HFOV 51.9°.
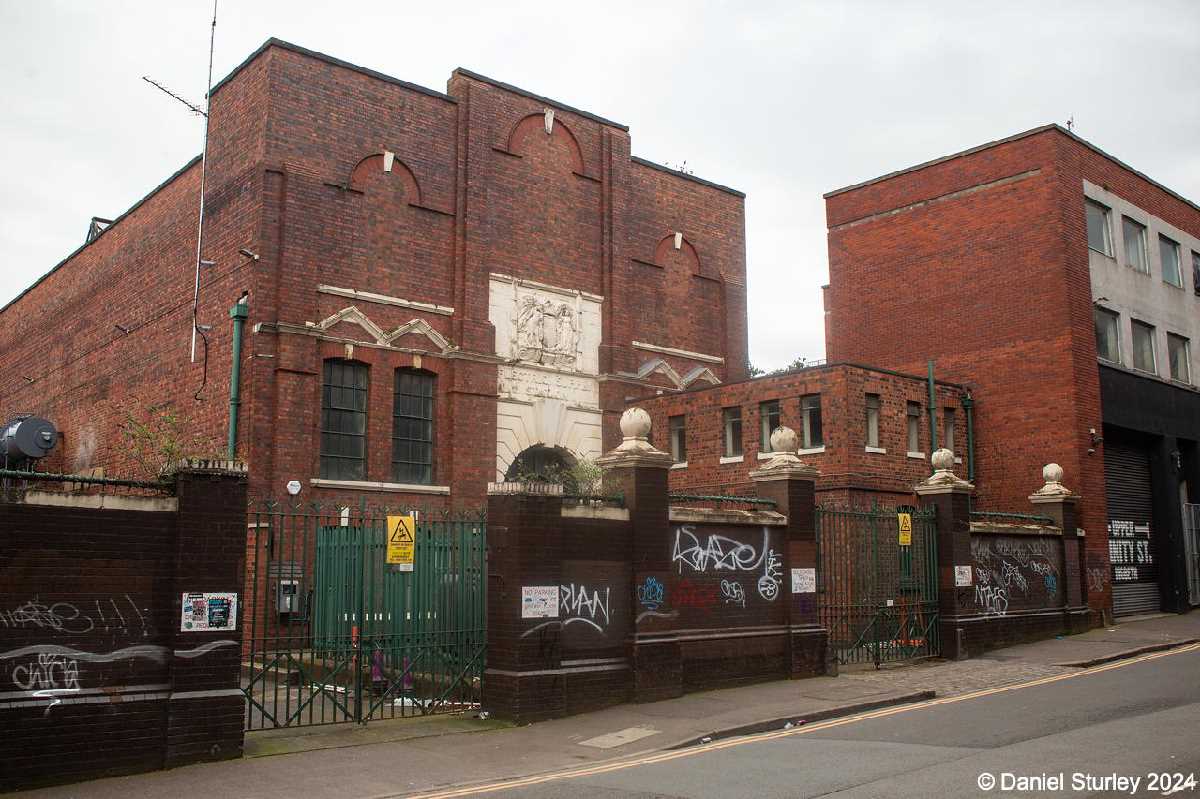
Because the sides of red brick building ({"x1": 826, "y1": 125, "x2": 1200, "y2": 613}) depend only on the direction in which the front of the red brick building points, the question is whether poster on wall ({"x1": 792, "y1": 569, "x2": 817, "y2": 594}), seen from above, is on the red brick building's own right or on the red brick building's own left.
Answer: on the red brick building's own right

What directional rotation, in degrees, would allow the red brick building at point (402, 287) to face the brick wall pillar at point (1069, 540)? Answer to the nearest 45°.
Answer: approximately 45° to its left

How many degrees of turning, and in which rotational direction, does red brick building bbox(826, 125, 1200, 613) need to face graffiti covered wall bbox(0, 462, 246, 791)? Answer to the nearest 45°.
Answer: approximately 45° to its right

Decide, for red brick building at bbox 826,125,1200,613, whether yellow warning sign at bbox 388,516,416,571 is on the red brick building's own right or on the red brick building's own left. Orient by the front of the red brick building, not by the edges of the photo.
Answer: on the red brick building's own right

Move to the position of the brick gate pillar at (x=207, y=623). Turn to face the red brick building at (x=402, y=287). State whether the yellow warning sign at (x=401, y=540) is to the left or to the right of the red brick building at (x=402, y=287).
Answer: right

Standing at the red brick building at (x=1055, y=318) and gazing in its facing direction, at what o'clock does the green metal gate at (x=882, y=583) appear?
The green metal gate is roughly at 2 o'clock from the red brick building.

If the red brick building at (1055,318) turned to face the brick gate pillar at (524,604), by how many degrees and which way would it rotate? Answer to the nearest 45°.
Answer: approximately 45° to its right

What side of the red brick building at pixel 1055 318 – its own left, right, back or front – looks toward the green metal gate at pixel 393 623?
right

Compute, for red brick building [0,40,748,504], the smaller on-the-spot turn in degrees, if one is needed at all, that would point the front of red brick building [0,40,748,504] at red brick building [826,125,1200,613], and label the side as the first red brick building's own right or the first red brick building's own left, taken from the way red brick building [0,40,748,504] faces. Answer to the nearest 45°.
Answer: approximately 45° to the first red brick building's own left
